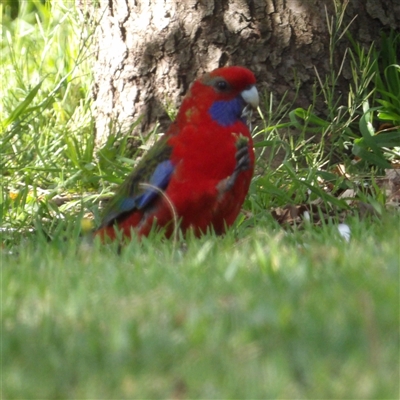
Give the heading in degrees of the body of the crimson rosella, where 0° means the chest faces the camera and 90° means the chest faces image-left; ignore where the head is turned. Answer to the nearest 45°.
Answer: approximately 315°

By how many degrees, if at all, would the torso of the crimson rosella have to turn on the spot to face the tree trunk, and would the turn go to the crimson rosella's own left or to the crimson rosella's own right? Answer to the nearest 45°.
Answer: approximately 135° to the crimson rosella's own left
